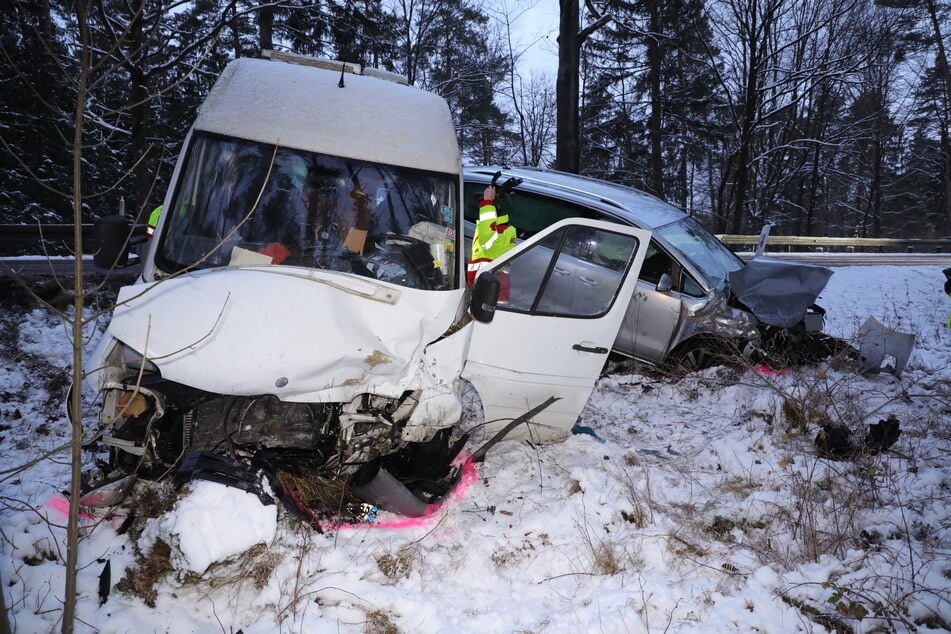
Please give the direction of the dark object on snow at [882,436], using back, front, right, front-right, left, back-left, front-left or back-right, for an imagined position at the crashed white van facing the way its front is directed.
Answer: left

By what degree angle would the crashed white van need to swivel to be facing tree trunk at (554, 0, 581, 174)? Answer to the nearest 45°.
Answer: approximately 135° to its left

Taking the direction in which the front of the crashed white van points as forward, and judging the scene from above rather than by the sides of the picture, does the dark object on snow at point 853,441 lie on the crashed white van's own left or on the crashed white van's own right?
on the crashed white van's own left

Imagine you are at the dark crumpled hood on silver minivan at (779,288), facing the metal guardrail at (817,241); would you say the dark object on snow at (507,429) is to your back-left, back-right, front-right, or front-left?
back-left

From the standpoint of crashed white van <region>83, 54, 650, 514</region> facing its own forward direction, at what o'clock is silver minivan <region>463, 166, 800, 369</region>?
The silver minivan is roughly at 8 o'clock from the crashed white van.

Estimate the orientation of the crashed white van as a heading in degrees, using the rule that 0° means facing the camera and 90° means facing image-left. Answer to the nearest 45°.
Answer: approximately 0°

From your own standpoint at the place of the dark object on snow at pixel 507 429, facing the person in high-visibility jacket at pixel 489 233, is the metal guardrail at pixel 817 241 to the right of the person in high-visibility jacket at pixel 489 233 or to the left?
right

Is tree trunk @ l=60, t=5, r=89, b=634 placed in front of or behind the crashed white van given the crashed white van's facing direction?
in front

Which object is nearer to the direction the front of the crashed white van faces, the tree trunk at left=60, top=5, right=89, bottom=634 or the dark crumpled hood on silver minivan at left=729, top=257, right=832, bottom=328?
the tree trunk
